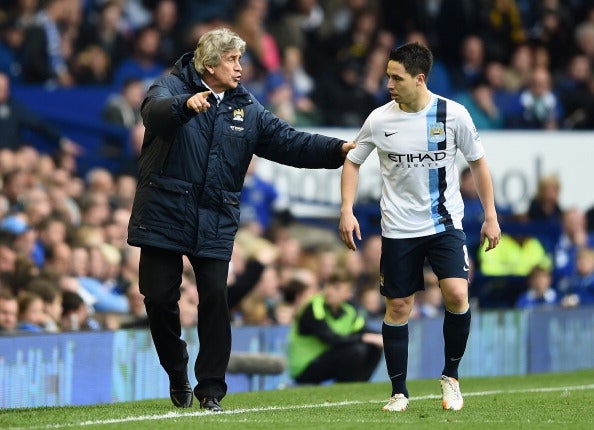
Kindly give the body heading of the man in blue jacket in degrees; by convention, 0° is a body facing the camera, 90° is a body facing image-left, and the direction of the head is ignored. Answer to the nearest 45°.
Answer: approximately 315°

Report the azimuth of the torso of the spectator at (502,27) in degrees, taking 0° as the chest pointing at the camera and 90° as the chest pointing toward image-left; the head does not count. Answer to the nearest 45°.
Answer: approximately 0°

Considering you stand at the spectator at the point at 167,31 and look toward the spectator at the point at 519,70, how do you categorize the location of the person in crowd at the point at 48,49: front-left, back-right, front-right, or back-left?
back-right

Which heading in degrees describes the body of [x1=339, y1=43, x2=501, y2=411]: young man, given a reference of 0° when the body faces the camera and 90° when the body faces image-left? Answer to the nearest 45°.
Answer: approximately 0°

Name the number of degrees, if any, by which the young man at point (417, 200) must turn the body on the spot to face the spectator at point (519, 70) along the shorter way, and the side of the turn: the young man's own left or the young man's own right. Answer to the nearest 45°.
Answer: approximately 180°

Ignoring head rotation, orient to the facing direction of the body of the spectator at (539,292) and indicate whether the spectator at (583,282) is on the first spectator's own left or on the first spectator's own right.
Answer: on the first spectator's own left
